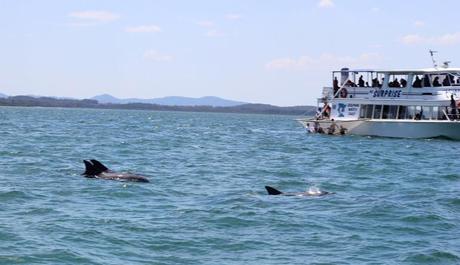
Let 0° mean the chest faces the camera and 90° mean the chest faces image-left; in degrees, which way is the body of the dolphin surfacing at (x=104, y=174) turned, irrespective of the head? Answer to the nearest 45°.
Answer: approximately 270°
